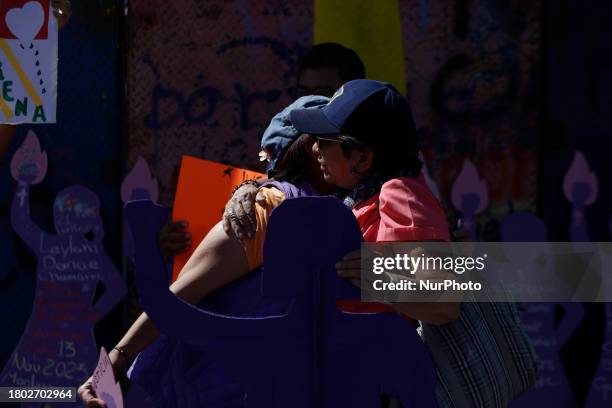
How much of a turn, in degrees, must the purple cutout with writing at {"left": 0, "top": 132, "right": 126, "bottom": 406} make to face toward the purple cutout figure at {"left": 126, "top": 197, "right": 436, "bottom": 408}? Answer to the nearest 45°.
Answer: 0° — it already faces it

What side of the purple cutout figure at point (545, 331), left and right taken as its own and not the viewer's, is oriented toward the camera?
front

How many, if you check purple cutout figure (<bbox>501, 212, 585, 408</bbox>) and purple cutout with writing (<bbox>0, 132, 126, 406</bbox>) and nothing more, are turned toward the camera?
2

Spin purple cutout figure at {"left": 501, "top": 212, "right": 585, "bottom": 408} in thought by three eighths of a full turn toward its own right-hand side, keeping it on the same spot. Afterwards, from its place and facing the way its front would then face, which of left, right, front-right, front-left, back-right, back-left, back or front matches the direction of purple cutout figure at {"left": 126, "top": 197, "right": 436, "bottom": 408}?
back-left

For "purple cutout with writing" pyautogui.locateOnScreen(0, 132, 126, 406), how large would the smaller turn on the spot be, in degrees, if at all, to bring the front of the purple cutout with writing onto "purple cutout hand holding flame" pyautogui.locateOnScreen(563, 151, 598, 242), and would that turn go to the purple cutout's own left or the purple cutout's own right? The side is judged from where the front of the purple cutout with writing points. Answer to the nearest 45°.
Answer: approximately 90° to the purple cutout's own left

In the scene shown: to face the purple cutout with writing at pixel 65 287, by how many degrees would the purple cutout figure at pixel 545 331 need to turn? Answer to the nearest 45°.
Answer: approximately 90° to its right

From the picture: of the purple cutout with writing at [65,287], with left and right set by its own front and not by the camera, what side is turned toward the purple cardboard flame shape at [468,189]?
left
